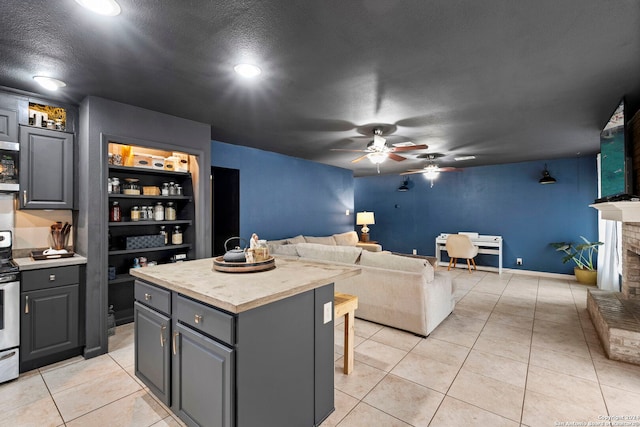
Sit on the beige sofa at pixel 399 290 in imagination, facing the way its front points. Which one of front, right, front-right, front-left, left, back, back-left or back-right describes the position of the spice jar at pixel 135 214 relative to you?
back-left

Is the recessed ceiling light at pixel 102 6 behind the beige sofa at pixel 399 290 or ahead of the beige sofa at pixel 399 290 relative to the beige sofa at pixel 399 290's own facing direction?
behind

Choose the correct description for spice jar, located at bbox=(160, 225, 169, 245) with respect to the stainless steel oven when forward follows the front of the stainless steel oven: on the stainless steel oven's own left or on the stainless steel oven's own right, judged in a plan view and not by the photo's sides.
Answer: on the stainless steel oven's own left

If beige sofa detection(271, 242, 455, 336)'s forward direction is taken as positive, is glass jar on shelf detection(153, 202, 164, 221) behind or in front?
behind

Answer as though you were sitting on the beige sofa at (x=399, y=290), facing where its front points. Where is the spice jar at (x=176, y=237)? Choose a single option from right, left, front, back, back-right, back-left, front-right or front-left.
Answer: back-left

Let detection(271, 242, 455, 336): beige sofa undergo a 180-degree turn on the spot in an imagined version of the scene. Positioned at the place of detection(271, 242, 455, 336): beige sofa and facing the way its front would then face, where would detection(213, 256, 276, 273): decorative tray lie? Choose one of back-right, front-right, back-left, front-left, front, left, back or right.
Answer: front

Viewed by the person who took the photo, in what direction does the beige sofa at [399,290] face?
facing away from the viewer and to the right of the viewer

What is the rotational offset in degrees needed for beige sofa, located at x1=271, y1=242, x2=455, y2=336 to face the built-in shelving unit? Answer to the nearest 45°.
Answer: approximately 135° to its left
